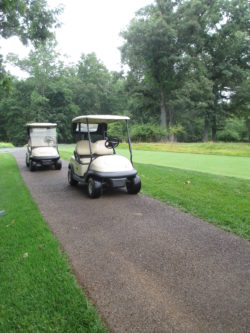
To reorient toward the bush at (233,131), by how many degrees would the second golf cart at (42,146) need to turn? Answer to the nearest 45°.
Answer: approximately 135° to its left

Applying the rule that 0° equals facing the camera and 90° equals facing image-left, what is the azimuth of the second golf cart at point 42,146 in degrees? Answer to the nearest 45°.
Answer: approximately 0°

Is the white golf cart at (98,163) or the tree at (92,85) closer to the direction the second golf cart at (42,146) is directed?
the white golf cart

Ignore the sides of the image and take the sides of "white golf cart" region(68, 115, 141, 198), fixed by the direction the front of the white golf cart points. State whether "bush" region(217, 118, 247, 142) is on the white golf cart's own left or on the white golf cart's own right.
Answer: on the white golf cart's own left

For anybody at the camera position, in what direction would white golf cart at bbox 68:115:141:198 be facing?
facing the viewer and to the right of the viewer

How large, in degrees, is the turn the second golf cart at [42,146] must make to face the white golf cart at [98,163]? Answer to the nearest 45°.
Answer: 0° — it already faces it

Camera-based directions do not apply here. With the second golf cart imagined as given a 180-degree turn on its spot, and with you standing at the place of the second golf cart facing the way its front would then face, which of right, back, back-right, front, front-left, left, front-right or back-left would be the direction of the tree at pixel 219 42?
front-right
